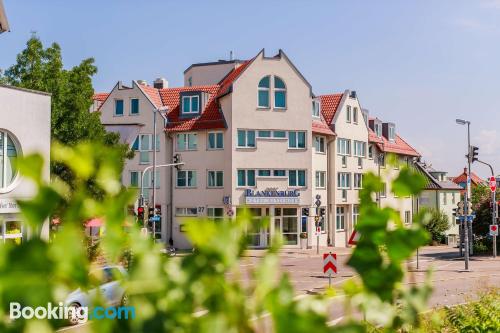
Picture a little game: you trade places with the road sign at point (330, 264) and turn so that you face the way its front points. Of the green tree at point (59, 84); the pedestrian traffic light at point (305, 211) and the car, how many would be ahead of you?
1

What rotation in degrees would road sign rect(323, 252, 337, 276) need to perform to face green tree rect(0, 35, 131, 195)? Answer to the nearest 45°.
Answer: approximately 135° to its right

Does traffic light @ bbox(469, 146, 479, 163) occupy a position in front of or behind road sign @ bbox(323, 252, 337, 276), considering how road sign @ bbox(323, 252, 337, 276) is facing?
behind

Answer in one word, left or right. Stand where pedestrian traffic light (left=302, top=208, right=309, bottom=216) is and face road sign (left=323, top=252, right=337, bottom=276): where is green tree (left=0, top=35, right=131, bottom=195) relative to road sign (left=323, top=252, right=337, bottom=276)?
right

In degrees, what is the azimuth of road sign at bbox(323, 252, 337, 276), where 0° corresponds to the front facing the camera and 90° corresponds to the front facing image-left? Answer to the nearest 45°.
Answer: approximately 0°

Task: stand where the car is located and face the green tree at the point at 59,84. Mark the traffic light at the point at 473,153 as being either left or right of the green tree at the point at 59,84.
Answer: right

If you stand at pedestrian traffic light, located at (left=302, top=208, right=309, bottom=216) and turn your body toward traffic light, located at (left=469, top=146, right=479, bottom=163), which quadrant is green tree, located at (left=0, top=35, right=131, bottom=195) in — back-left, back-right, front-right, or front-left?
back-right

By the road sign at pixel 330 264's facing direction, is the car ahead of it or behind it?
ahead

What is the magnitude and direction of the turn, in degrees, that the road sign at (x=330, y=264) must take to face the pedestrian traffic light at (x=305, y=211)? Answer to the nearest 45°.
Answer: approximately 180°

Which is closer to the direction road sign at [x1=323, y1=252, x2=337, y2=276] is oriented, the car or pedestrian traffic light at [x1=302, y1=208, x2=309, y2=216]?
the car
